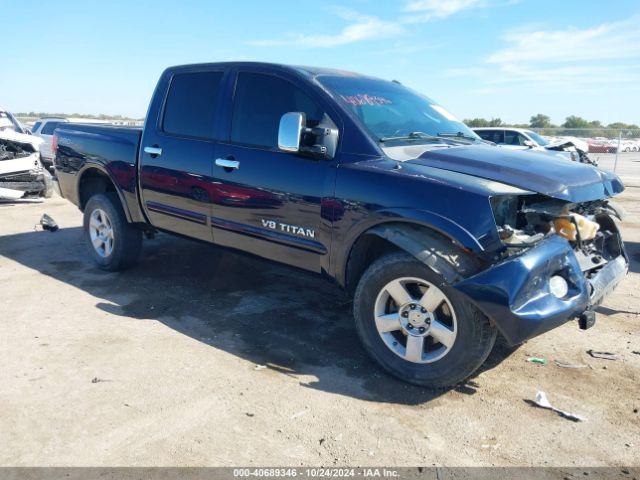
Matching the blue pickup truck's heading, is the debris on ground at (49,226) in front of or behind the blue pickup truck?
behind

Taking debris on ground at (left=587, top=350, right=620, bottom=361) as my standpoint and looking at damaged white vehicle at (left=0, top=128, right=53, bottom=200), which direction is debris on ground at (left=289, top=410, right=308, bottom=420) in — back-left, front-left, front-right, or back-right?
front-left

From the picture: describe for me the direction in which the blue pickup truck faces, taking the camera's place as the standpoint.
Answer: facing the viewer and to the right of the viewer

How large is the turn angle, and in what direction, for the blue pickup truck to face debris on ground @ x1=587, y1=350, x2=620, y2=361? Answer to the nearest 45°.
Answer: approximately 45° to its left

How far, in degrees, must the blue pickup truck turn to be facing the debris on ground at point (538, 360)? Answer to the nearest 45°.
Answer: approximately 45° to its left

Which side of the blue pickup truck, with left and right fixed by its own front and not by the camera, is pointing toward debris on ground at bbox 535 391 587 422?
front

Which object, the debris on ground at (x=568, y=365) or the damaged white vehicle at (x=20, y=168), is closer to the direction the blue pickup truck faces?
the debris on ground

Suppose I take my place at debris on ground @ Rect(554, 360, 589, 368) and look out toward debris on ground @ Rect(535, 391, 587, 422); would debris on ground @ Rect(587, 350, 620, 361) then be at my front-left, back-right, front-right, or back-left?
back-left

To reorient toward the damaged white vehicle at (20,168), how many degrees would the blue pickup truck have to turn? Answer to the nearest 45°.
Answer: approximately 180°

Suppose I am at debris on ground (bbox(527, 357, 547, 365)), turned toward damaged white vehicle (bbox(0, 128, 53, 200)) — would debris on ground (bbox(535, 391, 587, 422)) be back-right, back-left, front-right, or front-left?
back-left
